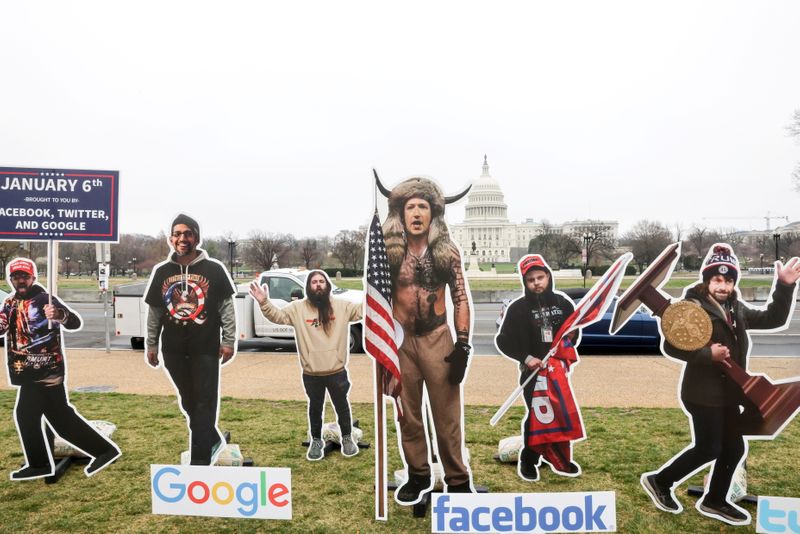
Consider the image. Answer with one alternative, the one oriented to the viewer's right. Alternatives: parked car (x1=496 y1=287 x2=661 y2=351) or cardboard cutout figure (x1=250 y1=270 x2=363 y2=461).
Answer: the parked car

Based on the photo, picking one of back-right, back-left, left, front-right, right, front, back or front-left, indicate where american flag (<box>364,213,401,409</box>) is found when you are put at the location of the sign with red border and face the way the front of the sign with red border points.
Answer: front-left

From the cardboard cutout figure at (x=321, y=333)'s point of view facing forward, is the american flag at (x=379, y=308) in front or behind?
in front

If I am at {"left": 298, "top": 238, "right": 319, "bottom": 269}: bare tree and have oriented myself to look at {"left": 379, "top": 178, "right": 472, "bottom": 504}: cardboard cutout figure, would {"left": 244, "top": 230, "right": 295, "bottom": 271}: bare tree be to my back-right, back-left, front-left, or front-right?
front-right

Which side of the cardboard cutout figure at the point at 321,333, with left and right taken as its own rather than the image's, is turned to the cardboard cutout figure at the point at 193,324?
right

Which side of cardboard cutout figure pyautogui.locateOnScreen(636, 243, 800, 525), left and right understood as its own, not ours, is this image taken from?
front

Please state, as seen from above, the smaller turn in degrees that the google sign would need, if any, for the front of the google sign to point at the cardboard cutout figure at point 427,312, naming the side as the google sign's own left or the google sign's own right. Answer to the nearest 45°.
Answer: approximately 90° to the google sign's own left

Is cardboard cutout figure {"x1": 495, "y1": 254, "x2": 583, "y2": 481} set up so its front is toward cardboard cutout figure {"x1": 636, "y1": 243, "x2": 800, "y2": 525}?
no

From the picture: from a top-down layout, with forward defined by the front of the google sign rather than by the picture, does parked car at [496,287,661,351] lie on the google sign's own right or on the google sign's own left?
on the google sign's own left

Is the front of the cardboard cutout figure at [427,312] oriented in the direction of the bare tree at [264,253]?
no

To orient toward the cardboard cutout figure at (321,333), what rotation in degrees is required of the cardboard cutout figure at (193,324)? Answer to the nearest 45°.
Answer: approximately 90° to its left

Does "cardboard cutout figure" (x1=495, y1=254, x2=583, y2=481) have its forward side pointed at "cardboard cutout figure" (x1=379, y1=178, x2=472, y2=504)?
no

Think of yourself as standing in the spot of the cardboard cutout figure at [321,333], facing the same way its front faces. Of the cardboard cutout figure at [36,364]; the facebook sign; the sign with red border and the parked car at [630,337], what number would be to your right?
2

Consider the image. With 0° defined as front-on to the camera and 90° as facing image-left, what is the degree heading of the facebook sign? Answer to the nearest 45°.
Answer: approximately 0°

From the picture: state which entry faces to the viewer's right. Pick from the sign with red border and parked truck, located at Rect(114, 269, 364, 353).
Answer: the parked truck

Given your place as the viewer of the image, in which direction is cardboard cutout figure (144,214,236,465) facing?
facing the viewer

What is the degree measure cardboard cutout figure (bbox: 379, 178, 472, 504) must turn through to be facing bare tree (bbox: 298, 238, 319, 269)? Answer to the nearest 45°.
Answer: approximately 180°

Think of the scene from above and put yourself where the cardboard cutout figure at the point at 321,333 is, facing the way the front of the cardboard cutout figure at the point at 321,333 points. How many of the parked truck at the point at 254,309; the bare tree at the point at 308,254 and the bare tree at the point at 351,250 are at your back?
3
